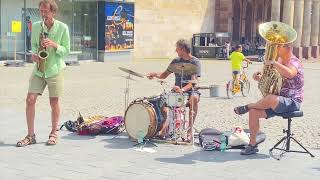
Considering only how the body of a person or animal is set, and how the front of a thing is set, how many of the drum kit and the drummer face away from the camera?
0

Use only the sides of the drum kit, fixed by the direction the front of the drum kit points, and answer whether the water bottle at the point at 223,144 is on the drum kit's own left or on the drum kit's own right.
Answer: on the drum kit's own left

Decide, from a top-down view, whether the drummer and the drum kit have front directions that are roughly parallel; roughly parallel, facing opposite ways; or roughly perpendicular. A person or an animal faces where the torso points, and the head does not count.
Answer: roughly parallel

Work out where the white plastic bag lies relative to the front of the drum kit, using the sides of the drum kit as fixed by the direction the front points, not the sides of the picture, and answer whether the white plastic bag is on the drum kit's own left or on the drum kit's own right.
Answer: on the drum kit's own left

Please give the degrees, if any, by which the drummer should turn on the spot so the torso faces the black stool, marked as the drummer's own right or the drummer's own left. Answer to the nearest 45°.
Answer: approximately 90° to the drummer's own left

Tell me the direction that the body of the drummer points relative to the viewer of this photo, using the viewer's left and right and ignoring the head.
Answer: facing the viewer and to the left of the viewer
